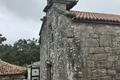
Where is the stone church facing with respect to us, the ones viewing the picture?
facing the viewer and to the left of the viewer

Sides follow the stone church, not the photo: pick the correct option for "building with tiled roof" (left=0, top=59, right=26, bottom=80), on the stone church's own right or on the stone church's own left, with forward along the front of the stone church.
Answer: on the stone church's own right
